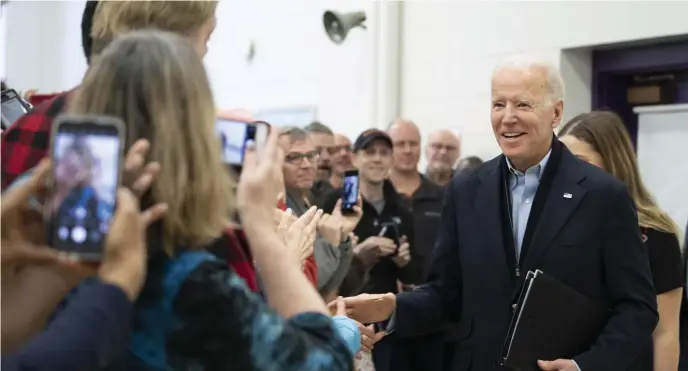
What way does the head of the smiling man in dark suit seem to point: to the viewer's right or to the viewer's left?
to the viewer's left

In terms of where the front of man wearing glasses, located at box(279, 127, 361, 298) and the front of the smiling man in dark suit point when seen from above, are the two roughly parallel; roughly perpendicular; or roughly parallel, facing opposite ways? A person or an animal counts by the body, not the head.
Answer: roughly perpendicular

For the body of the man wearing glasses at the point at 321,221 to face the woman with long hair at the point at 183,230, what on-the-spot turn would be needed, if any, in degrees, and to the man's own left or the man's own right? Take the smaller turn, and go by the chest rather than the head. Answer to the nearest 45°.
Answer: approximately 45° to the man's own right

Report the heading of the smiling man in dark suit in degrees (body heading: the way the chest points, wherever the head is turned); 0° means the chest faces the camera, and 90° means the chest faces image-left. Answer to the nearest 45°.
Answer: approximately 45°
